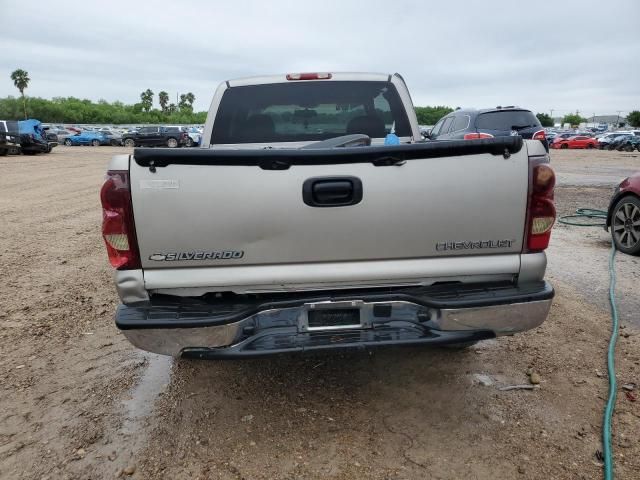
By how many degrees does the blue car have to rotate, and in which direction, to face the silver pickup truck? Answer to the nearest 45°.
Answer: approximately 90° to its left

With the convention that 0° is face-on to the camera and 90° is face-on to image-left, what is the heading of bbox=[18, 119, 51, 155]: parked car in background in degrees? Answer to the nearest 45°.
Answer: approximately 315°

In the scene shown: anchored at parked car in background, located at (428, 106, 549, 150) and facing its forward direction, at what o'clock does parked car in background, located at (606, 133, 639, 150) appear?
parked car in background, located at (606, 133, 639, 150) is roughly at 2 o'clock from parked car in background, located at (428, 106, 549, 150).

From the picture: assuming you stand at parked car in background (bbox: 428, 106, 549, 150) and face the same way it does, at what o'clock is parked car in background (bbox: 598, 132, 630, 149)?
parked car in background (bbox: 598, 132, 630, 149) is roughly at 2 o'clock from parked car in background (bbox: 428, 106, 549, 150).

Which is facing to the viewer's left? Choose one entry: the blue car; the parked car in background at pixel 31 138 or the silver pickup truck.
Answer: the blue car

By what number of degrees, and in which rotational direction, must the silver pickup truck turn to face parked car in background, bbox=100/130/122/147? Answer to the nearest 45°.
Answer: approximately 45° to its left

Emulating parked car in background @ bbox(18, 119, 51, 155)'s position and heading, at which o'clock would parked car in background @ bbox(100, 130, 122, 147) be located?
parked car in background @ bbox(100, 130, 122, 147) is roughly at 8 o'clock from parked car in background @ bbox(18, 119, 51, 155).

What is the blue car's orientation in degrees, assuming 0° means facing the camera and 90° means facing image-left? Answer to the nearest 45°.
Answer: approximately 90°

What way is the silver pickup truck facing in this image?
away from the camera

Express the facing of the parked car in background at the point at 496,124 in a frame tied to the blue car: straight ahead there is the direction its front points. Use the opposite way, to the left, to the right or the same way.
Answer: to the right

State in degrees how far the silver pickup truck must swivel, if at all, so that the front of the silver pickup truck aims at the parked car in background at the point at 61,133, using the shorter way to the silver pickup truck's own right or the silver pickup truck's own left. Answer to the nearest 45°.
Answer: approximately 45° to the silver pickup truck's own left
